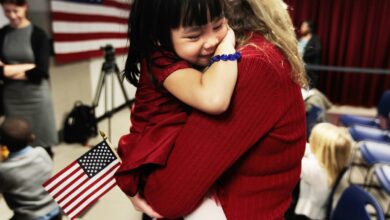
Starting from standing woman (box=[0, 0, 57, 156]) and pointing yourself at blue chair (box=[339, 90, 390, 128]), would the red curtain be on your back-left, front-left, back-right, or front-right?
front-left

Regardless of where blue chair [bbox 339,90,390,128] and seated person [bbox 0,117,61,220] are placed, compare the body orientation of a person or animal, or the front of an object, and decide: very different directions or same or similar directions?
same or similar directions

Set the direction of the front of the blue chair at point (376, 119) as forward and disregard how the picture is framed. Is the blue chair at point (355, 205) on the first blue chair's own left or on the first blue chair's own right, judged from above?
on the first blue chair's own left

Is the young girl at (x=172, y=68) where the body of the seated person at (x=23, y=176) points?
no

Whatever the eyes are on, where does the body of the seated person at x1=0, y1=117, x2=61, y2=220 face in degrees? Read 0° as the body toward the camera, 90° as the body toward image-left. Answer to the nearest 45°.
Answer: approximately 135°

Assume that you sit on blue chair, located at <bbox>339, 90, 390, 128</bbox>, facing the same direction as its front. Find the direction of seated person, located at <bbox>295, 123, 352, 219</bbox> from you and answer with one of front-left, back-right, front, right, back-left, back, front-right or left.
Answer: left

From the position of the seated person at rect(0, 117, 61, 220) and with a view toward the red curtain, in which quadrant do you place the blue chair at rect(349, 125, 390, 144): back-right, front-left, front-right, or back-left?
front-right

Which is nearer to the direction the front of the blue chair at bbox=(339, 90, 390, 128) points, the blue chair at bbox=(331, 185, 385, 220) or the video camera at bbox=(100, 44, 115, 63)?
the video camera

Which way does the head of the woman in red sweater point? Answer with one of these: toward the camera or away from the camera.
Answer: away from the camera

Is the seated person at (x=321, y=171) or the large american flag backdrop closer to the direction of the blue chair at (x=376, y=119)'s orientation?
the large american flag backdrop

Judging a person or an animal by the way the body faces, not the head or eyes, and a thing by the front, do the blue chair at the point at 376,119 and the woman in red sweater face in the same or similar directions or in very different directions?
same or similar directions

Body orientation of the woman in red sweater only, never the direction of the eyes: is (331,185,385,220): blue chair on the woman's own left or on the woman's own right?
on the woman's own right

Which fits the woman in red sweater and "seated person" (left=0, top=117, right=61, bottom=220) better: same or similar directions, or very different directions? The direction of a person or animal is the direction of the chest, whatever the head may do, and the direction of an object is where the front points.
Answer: same or similar directions
